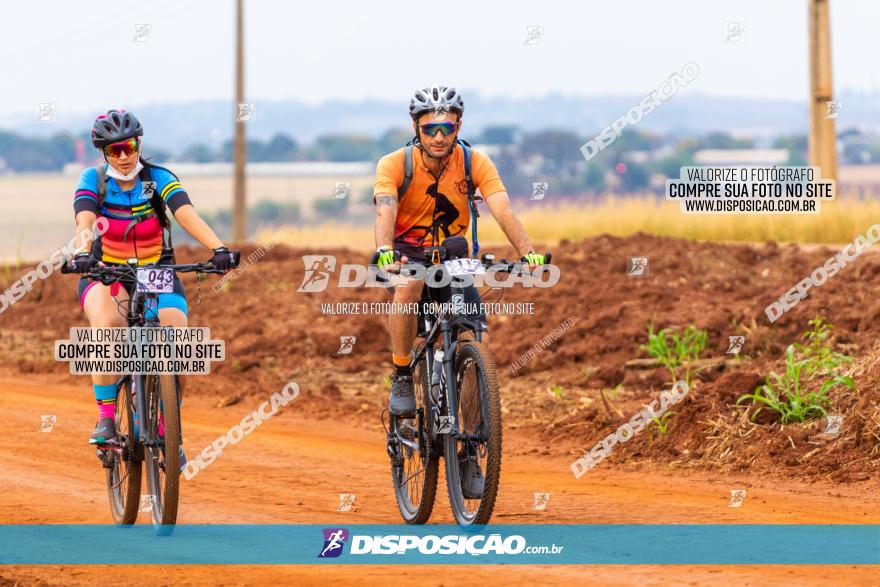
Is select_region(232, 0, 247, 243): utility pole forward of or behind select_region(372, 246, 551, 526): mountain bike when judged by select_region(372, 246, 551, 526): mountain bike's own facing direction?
behind

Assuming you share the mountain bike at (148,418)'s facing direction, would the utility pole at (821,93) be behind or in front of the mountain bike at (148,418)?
behind

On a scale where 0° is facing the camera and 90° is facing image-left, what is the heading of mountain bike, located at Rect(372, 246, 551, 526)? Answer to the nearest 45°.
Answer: approximately 0°

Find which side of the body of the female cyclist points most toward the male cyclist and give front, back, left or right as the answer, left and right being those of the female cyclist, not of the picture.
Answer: left

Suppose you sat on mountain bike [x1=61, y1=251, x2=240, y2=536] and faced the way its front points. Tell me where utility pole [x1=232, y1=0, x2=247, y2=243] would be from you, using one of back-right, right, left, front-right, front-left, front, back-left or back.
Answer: back

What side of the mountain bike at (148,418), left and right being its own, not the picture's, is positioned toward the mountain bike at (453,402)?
left

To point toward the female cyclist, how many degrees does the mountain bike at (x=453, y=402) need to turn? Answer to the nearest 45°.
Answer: approximately 90° to its right

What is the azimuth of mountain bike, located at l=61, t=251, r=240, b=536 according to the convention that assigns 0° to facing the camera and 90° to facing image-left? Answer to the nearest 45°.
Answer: approximately 0°
